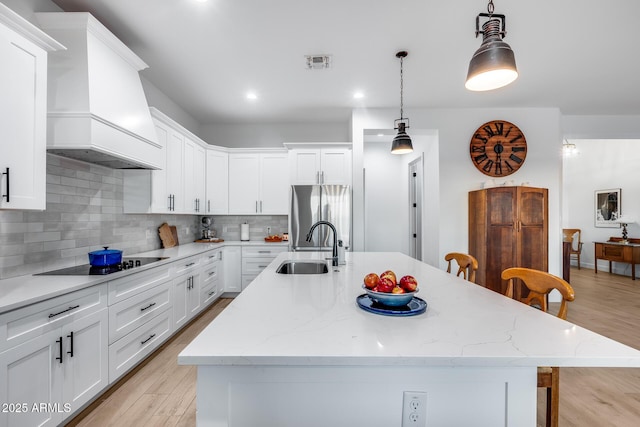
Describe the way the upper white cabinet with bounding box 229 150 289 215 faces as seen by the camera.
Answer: facing the viewer

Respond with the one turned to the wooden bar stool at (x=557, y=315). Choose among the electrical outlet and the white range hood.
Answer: the white range hood

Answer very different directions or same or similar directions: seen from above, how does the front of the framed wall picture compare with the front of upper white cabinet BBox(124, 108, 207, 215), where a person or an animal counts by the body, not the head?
very different directions

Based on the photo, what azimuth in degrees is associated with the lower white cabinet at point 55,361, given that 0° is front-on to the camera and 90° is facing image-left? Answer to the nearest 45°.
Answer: approximately 315°

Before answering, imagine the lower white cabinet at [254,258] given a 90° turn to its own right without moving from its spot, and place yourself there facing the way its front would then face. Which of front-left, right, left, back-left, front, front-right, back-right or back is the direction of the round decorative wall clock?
back

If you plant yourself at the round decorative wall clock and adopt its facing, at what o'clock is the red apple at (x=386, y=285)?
The red apple is roughly at 12 o'clock from the round decorative wall clock.

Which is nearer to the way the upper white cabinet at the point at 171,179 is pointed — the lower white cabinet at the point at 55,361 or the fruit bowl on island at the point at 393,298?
the fruit bowl on island

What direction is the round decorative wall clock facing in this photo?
toward the camera

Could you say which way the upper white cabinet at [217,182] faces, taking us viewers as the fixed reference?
facing the viewer and to the right of the viewer

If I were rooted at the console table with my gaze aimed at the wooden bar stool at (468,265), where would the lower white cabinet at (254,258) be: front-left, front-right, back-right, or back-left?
front-right

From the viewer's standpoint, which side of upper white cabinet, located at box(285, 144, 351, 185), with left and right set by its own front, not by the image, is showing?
front

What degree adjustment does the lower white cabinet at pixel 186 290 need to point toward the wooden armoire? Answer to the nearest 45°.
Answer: approximately 45° to its left
